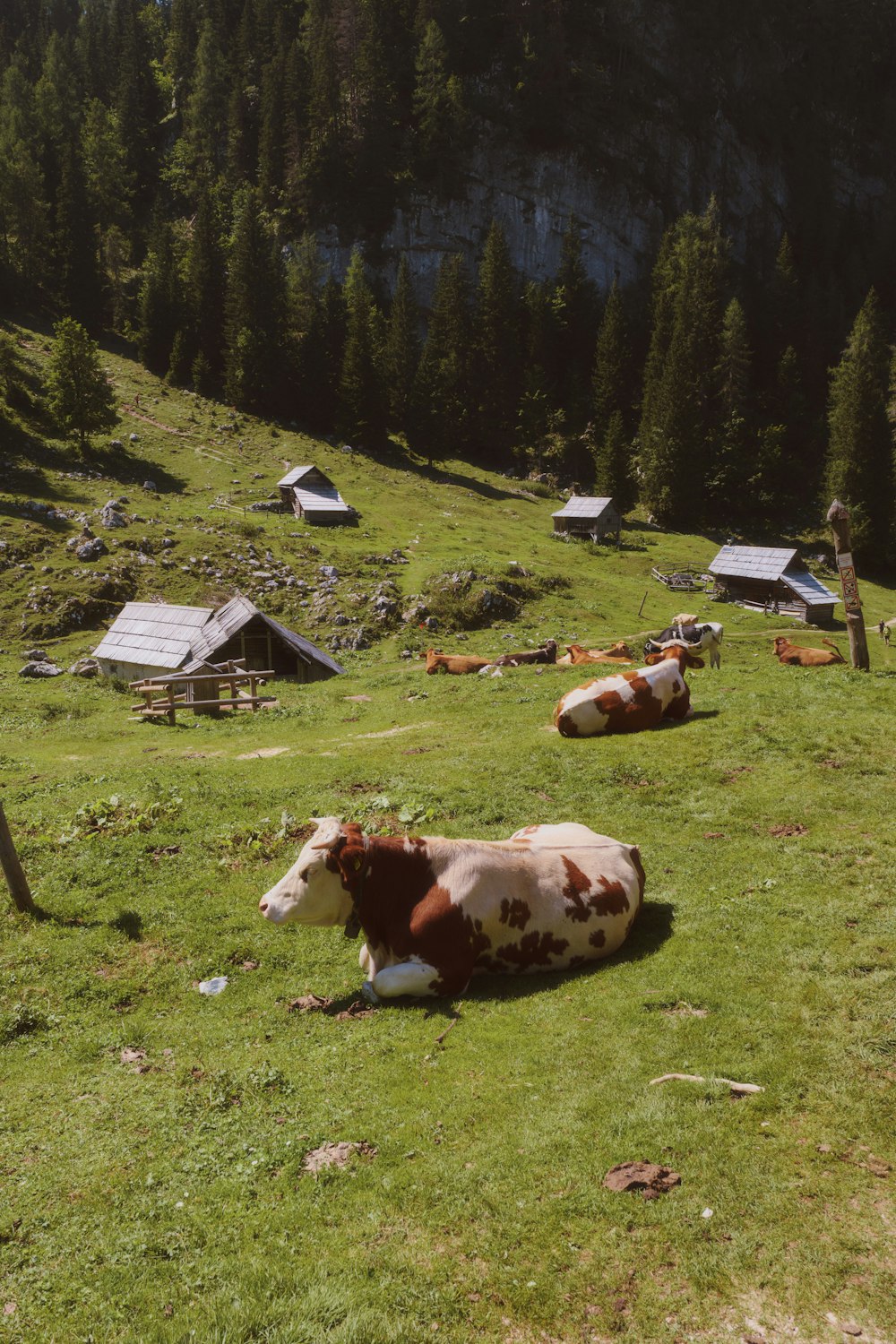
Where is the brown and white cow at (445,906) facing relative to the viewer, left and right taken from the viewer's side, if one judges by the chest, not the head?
facing to the left of the viewer

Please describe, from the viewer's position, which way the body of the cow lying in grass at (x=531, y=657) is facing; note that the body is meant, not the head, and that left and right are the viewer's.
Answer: facing to the right of the viewer

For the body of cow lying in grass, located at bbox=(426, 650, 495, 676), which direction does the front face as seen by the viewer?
to the viewer's left

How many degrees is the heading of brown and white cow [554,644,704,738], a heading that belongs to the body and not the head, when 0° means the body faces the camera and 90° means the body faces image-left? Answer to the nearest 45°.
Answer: approximately 225°

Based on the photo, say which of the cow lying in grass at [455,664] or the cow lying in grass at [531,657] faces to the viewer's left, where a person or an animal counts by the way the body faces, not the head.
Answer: the cow lying in grass at [455,664]

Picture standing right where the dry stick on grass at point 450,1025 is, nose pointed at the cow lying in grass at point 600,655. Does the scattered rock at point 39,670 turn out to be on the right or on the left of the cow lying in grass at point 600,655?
left

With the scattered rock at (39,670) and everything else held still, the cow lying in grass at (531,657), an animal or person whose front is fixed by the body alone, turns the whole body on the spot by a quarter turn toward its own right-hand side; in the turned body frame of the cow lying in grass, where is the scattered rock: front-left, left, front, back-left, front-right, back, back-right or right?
right

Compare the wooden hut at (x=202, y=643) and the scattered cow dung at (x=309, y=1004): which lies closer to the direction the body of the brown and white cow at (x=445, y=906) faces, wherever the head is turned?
the scattered cow dung
